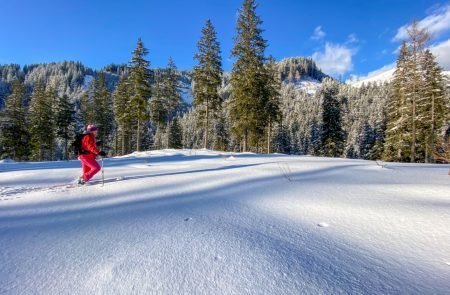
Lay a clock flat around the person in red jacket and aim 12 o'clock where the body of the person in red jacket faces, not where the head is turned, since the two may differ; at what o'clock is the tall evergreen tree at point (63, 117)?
The tall evergreen tree is roughly at 9 o'clock from the person in red jacket.

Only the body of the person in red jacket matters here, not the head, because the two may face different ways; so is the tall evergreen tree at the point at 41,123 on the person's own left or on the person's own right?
on the person's own left

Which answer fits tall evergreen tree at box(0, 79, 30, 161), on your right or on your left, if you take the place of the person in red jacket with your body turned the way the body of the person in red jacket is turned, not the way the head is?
on your left

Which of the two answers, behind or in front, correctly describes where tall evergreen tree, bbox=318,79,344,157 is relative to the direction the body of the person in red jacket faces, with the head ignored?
in front

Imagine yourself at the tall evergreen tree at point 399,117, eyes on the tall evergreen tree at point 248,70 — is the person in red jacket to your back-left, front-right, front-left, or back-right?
front-left

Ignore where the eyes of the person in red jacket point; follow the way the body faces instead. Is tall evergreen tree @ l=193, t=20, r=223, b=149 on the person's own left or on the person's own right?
on the person's own left

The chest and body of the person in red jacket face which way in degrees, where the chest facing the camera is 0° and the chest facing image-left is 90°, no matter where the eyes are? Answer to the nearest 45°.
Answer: approximately 270°

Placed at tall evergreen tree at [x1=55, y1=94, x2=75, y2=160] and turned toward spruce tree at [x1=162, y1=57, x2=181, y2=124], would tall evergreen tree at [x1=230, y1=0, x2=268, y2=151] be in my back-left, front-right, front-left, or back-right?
front-right

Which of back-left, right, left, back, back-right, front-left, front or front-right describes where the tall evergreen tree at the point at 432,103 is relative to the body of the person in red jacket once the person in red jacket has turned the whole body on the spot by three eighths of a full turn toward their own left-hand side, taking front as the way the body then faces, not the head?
back-right

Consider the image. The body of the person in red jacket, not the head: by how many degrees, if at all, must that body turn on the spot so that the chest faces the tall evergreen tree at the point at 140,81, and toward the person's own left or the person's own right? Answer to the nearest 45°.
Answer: approximately 90° to the person's own left

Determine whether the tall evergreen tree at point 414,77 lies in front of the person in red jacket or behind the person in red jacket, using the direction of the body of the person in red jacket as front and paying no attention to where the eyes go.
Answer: in front
